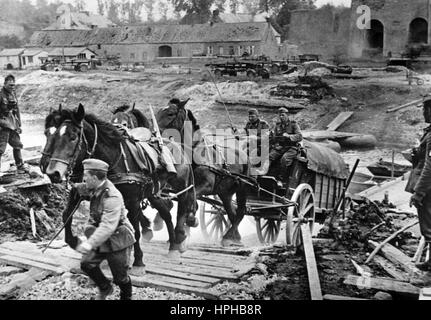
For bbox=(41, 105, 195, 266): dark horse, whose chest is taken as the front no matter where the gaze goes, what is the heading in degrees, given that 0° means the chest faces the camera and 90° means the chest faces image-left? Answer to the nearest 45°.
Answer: approximately 45°

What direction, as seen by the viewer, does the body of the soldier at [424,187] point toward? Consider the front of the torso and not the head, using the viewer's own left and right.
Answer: facing to the left of the viewer

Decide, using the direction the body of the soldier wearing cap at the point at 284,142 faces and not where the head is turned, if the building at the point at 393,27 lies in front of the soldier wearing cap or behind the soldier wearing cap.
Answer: behind

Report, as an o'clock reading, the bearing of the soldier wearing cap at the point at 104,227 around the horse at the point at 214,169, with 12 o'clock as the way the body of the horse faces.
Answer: The soldier wearing cap is roughly at 11 o'clock from the horse.

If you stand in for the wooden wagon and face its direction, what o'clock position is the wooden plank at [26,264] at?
The wooden plank is roughly at 12 o'clock from the wooden wagon.

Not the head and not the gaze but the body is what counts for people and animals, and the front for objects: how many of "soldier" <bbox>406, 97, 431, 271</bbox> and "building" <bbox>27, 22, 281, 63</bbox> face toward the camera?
1

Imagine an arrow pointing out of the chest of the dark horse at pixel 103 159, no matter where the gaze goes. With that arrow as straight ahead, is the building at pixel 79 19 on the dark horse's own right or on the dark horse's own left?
on the dark horse's own right

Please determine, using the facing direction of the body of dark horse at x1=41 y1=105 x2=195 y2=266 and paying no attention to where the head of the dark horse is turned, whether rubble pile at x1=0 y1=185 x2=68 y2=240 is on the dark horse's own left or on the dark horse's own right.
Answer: on the dark horse's own right

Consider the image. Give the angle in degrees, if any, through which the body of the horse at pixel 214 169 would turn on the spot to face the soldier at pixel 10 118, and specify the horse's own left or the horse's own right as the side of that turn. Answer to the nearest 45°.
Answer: approximately 90° to the horse's own right

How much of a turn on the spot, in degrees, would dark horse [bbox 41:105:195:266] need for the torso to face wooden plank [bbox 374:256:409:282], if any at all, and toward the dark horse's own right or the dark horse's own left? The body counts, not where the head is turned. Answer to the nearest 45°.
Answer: approximately 135° to the dark horse's own left

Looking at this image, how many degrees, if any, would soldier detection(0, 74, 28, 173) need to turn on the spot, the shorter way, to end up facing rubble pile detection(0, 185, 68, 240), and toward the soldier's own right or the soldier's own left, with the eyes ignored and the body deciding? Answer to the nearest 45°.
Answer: approximately 45° to the soldier's own right

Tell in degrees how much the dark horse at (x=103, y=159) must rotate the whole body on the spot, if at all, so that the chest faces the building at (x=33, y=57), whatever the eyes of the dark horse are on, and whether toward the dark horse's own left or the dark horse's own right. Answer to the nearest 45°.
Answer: approximately 135° to the dark horse's own right

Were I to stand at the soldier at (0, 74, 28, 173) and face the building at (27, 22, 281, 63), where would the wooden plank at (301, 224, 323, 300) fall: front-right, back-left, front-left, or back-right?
back-right
